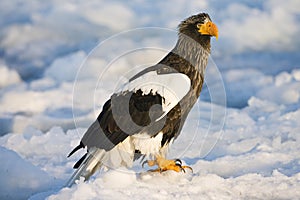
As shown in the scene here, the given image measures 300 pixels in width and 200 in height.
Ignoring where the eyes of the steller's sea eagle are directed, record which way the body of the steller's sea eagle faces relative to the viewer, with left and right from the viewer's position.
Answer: facing to the right of the viewer
